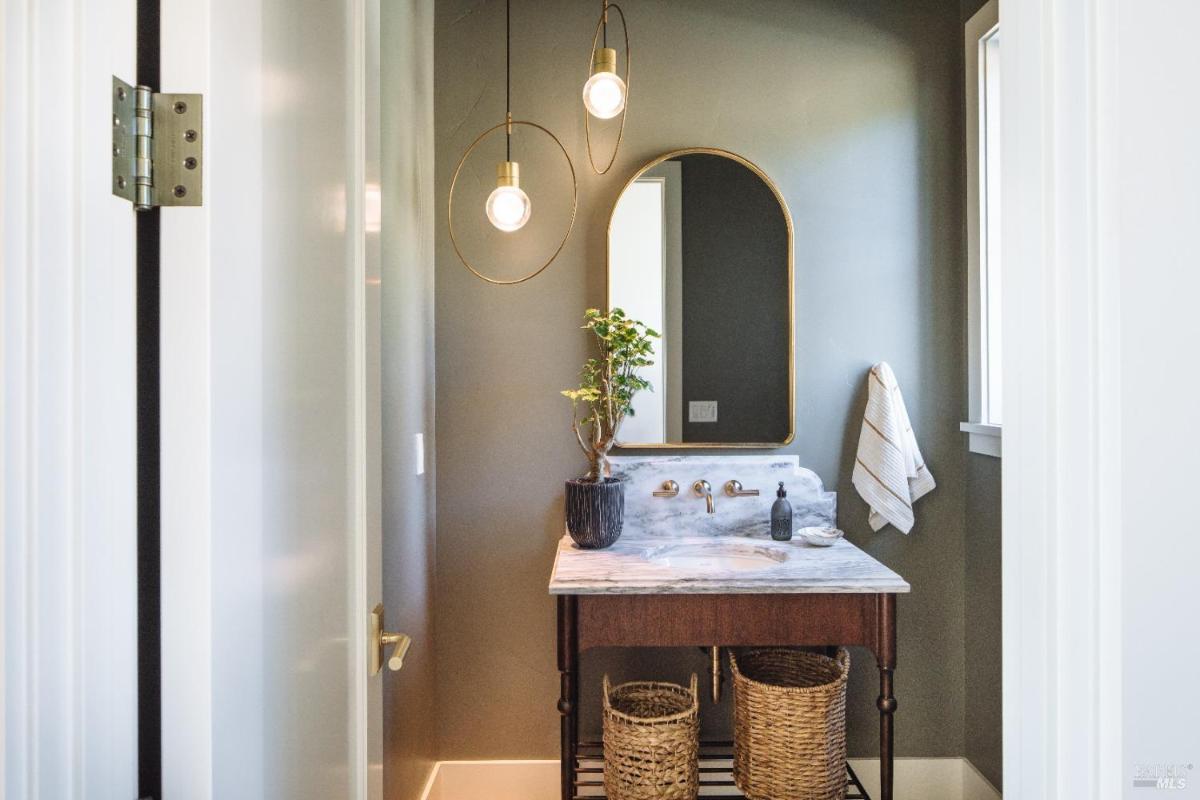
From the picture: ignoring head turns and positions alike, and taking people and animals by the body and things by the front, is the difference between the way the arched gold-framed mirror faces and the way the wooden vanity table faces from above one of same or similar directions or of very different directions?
same or similar directions

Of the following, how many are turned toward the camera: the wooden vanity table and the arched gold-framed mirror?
2

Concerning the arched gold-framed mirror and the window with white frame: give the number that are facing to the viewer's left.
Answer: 1

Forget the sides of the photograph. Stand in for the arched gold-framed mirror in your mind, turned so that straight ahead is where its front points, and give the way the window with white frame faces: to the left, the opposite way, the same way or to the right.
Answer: to the right

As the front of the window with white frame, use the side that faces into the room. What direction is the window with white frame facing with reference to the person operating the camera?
facing to the left of the viewer

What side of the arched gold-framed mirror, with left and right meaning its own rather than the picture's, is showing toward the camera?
front

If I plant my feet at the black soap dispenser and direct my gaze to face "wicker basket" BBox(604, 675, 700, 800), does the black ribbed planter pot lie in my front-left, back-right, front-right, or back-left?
front-right

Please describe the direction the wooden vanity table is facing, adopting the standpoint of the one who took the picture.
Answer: facing the viewer

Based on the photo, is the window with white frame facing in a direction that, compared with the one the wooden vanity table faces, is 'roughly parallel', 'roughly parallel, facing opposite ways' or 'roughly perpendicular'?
roughly perpendicular

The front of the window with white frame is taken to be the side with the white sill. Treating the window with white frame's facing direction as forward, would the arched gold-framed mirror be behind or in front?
in front

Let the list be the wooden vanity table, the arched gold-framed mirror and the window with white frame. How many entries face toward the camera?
2
